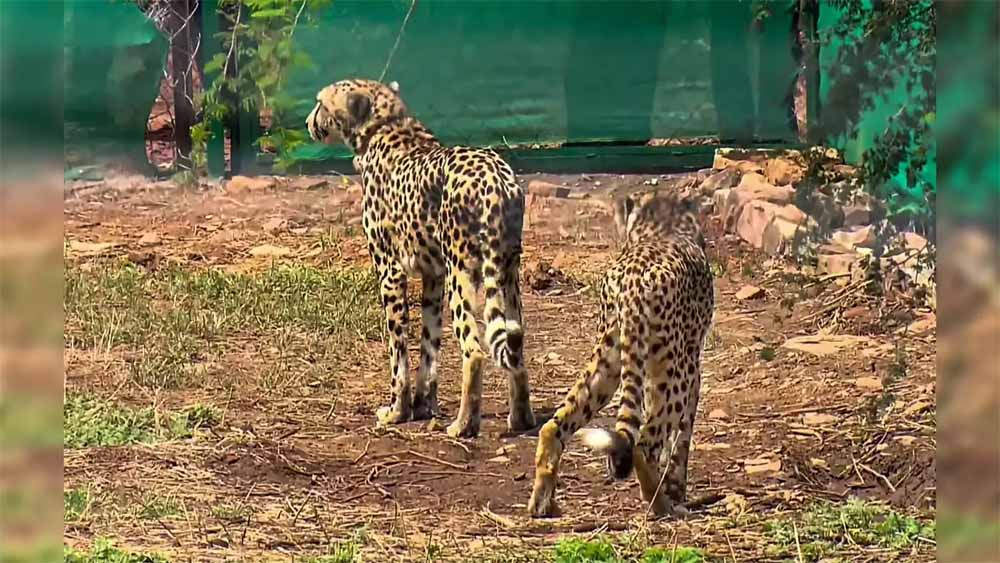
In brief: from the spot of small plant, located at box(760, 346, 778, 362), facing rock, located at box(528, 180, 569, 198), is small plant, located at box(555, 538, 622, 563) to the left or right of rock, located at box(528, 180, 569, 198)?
left

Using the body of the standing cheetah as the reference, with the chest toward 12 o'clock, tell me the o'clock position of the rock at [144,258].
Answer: The rock is roughly at 11 o'clock from the standing cheetah.

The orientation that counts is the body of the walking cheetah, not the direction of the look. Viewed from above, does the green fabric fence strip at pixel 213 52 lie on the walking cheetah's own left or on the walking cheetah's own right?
on the walking cheetah's own left

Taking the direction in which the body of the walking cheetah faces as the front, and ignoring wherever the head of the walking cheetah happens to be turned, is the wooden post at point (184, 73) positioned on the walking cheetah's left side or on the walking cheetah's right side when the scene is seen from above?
on the walking cheetah's left side

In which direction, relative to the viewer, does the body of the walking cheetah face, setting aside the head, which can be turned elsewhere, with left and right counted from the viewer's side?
facing away from the viewer

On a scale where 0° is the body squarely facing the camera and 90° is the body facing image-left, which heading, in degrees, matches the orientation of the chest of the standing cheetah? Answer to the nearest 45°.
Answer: approximately 135°

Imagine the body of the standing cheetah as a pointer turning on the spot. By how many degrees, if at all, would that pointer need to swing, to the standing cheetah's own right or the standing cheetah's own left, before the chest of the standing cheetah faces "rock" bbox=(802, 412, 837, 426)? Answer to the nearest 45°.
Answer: approximately 135° to the standing cheetah's own right

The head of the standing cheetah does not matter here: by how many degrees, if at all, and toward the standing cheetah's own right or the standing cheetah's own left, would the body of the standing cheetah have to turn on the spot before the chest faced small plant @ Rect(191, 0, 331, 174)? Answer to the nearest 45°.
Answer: approximately 45° to the standing cheetah's own left

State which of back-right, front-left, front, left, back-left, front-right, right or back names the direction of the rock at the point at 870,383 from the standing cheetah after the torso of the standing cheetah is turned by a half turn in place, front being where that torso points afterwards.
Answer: front-left

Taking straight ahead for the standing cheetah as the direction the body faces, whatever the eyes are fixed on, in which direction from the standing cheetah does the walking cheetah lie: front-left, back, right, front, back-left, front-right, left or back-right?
back
